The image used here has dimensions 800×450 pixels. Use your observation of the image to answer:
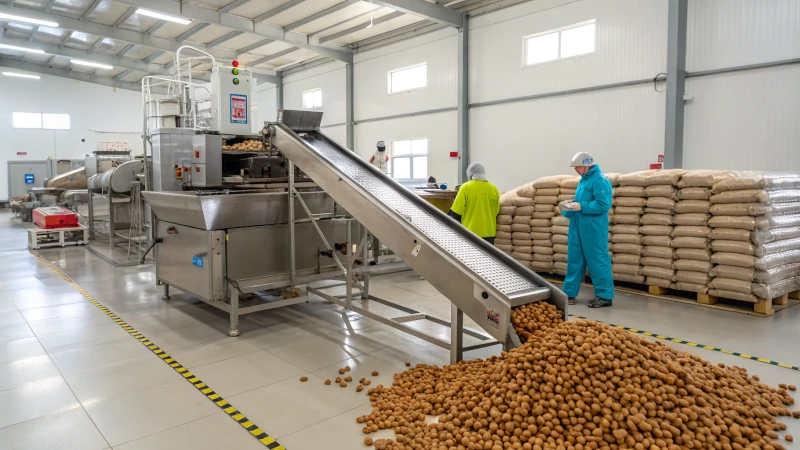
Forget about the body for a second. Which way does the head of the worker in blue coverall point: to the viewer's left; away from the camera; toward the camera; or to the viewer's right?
to the viewer's left

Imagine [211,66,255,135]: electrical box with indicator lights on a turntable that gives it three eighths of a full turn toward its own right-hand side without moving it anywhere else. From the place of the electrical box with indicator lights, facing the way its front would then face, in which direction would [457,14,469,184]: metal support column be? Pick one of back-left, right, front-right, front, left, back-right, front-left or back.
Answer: back-right

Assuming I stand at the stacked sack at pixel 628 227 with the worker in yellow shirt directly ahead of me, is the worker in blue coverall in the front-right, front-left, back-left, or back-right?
front-left

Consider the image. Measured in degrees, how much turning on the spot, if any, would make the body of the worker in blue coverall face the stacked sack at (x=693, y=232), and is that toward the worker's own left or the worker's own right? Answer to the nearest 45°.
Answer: approximately 135° to the worker's own right

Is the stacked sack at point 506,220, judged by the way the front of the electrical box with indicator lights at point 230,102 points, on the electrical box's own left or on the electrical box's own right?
on the electrical box's own left

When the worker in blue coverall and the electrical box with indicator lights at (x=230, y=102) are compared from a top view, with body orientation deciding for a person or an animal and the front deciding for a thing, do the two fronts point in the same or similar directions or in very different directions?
very different directions

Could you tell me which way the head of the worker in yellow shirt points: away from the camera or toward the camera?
away from the camera

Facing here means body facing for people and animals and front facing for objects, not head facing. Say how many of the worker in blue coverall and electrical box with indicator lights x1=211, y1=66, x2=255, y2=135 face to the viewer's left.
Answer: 1

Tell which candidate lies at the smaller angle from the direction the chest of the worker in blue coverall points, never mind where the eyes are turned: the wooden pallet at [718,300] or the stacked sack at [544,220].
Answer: the stacked sack

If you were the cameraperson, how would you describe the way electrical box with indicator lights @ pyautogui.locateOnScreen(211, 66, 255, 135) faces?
facing the viewer and to the right of the viewer

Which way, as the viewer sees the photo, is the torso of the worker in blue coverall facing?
to the viewer's left

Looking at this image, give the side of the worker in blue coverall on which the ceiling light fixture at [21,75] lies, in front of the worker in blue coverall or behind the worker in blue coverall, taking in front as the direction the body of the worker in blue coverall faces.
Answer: in front

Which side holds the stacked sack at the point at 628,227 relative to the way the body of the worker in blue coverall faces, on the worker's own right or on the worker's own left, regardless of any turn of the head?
on the worker's own right

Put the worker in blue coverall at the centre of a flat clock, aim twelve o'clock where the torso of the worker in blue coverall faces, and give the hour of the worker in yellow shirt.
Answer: The worker in yellow shirt is roughly at 1 o'clock from the worker in blue coverall.
